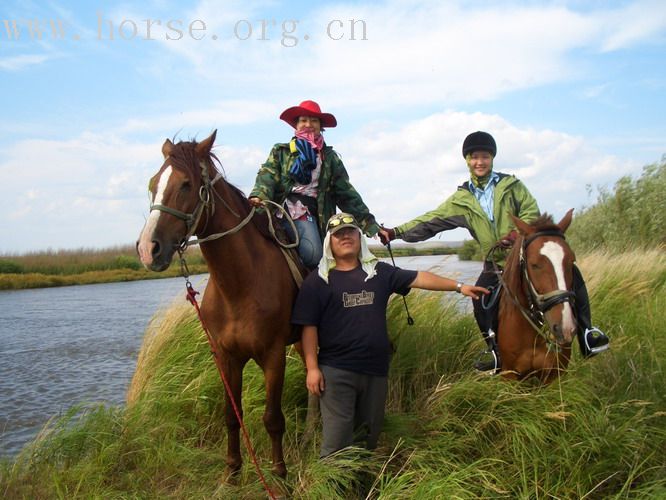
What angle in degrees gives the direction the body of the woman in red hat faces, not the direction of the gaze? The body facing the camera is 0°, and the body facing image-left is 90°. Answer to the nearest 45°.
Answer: approximately 0°

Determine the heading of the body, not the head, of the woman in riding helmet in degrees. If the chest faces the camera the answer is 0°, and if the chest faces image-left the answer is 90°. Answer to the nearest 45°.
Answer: approximately 0°

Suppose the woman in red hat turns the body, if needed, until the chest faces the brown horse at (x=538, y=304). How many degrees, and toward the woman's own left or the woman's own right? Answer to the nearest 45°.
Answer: approximately 90° to the woman's own left

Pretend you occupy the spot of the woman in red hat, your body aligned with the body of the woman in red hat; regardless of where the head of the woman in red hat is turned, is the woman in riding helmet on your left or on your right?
on your left

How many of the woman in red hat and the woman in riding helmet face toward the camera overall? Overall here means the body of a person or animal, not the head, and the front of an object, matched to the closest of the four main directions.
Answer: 2
